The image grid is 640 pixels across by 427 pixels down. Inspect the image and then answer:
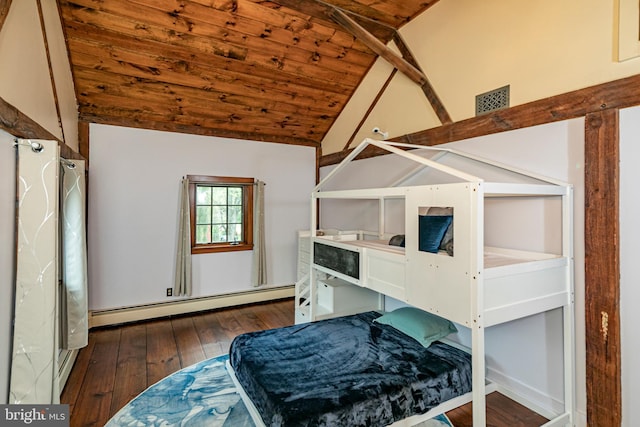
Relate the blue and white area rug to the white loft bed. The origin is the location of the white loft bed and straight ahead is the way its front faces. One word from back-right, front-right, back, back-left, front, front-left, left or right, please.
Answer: front-right

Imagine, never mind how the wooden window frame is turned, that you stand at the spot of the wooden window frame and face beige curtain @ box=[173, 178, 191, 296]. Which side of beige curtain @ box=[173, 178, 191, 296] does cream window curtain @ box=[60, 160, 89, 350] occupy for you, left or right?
left

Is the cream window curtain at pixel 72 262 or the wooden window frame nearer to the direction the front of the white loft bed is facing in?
the cream window curtain

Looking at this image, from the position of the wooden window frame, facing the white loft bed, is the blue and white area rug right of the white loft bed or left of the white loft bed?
right

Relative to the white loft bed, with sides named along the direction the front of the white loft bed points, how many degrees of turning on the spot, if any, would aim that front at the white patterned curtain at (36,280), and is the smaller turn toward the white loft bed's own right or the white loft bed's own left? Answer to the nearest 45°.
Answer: approximately 45° to the white loft bed's own right

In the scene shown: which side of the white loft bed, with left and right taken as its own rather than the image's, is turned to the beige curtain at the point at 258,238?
right

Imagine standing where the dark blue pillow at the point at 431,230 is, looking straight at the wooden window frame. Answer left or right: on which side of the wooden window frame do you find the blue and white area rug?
left

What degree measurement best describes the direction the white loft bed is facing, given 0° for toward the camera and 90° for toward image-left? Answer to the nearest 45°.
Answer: approximately 45°

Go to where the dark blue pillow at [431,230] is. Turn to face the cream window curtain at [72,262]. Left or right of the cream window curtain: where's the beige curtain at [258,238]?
right

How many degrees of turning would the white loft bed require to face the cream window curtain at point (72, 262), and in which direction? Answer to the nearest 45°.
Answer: approximately 45° to its right

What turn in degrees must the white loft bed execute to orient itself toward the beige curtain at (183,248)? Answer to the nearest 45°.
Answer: approximately 45° to its right
